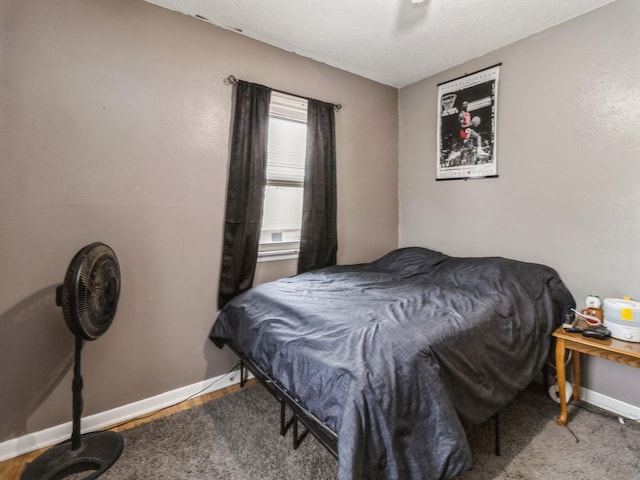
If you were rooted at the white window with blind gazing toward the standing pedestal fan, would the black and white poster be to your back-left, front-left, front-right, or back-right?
back-left

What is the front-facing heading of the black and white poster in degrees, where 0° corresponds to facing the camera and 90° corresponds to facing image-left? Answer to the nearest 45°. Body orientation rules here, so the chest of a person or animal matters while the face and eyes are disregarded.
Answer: approximately 45°

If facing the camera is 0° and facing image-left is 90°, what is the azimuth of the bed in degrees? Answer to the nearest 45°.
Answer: approximately 45°

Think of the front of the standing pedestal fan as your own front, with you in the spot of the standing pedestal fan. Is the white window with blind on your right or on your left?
on your left

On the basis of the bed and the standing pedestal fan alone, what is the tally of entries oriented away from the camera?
0

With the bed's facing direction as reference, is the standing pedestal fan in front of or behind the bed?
in front

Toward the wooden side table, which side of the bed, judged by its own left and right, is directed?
left

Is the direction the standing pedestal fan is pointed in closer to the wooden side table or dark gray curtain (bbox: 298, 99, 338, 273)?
the wooden side table

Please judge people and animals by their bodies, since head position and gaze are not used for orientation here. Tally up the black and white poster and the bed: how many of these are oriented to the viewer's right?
0

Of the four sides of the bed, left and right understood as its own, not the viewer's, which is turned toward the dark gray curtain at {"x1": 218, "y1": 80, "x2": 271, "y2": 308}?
right

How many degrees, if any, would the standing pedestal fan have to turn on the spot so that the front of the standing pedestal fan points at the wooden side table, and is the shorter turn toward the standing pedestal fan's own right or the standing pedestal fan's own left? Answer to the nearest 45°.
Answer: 0° — it already faces it
